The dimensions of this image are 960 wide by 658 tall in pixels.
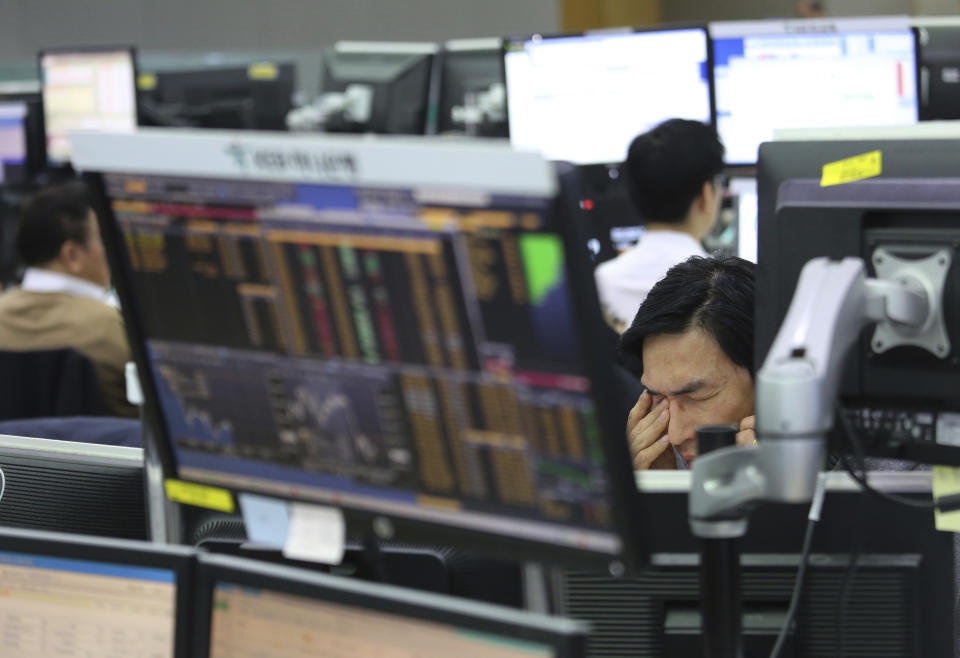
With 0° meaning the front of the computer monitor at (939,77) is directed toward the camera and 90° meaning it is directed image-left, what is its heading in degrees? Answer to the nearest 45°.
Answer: approximately 180°

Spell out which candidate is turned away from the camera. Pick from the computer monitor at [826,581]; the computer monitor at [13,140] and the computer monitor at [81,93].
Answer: the computer monitor at [826,581]

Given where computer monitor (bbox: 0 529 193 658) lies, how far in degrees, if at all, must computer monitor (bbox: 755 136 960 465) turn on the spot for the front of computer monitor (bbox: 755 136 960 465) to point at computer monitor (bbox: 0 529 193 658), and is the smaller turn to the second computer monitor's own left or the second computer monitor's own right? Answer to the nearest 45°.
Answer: approximately 90° to the second computer monitor's own left

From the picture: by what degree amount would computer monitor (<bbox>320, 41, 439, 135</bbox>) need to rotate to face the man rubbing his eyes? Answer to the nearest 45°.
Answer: approximately 135° to its right

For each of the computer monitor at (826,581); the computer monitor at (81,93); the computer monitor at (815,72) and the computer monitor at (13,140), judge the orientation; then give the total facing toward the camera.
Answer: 3

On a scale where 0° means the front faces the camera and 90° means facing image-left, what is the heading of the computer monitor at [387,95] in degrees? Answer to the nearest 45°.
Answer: approximately 225°

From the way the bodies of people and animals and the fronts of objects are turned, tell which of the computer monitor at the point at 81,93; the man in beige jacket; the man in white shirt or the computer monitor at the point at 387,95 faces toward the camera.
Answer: the computer monitor at the point at 81,93

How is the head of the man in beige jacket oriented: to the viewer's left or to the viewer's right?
to the viewer's right

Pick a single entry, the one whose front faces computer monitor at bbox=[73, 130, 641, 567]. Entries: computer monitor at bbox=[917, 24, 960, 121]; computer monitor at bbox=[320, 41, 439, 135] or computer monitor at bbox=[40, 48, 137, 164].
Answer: computer monitor at bbox=[40, 48, 137, 164]

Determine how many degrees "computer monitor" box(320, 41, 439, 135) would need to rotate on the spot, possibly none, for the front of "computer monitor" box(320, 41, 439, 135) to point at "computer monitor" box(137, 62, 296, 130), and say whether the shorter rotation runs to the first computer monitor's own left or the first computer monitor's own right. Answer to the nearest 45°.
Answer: approximately 90° to the first computer monitor's own left

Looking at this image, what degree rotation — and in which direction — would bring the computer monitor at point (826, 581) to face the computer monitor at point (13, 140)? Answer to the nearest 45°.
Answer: approximately 45° to its left
